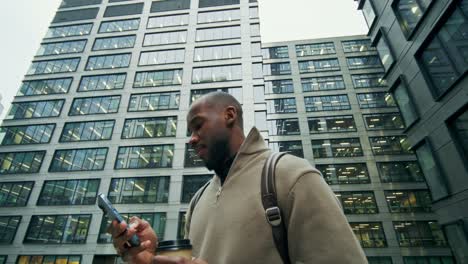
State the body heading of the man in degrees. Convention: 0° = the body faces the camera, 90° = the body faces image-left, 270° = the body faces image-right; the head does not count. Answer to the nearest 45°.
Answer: approximately 45°

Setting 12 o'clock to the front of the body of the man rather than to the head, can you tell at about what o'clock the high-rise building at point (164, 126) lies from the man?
The high-rise building is roughly at 4 o'clock from the man.

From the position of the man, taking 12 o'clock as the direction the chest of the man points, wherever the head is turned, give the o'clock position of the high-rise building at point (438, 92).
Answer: The high-rise building is roughly at 6 o'clock from the man.

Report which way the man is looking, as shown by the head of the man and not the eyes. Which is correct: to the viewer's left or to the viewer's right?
to the viewer's left
